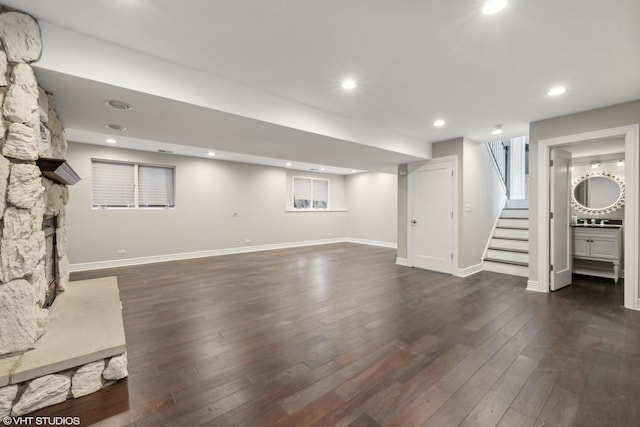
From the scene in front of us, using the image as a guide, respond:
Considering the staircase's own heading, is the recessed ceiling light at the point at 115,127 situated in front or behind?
in front

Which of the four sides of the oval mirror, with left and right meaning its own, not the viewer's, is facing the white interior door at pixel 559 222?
front

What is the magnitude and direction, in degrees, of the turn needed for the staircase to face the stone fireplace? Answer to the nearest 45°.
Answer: approximately 45° to its right

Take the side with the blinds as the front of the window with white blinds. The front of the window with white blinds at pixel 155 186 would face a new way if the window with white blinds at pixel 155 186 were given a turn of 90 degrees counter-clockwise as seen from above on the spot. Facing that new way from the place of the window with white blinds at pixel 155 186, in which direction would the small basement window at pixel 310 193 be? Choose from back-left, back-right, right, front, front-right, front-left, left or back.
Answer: front

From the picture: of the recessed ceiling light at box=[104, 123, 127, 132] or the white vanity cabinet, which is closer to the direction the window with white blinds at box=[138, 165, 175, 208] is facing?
the recessed ceiling light

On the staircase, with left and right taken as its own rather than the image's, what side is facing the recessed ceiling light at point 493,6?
front

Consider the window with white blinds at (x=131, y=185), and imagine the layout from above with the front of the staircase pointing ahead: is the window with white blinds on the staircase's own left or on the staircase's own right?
on the staircase's own right

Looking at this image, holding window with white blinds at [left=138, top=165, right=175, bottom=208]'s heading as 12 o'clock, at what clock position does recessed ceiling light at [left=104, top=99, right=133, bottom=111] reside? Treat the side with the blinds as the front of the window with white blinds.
The recessed ceiling light is roughly at 12 o'clock from the window with white blinds.

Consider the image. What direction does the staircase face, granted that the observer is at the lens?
facing the viewer

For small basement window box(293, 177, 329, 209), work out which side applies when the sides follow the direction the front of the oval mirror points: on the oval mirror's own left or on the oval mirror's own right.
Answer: on the oval mirror's own right

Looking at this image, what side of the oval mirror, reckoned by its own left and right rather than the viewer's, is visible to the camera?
front

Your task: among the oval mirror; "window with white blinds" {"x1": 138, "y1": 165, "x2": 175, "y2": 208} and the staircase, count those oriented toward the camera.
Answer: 3

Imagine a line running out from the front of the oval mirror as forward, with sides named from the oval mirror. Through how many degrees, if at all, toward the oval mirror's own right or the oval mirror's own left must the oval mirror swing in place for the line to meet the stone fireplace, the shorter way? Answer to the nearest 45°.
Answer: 0° — it already faces it

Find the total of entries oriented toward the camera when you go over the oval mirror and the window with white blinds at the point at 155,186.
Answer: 2
